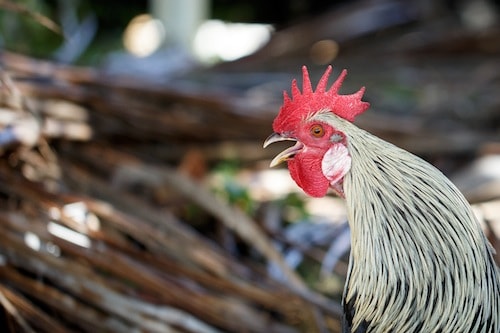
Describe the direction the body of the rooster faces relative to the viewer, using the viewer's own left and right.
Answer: facing to the left of the viewer
